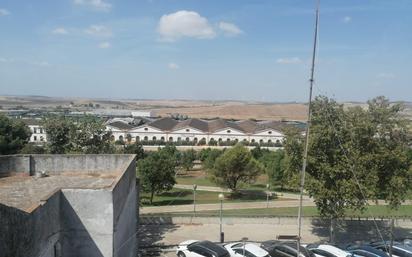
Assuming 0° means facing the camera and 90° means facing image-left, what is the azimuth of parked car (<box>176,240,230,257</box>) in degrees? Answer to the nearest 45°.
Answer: approximately 135°

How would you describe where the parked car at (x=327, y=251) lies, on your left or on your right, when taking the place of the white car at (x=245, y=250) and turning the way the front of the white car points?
on your right

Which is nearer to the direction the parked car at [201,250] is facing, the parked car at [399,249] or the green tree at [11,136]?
the green tree

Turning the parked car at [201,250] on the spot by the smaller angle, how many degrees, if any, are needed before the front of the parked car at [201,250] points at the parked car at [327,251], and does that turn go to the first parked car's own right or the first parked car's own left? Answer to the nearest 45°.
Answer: approximately 135° to the first parked car's own right

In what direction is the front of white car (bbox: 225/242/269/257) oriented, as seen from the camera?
facing away from the viewer and to the left of the viewer

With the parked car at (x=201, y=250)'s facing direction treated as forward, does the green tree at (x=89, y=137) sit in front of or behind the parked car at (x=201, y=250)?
in front

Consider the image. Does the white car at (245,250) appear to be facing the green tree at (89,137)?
yes

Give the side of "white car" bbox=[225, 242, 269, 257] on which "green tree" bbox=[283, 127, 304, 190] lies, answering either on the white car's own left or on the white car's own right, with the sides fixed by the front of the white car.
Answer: on the white car's own right

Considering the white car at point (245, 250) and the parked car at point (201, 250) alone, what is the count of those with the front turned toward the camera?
0

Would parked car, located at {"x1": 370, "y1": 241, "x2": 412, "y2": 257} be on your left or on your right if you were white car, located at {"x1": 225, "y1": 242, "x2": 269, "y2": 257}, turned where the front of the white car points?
on your right

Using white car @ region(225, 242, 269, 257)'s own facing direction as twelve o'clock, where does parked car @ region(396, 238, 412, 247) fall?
The parked car is roughly at 4 o'clock from the white car.

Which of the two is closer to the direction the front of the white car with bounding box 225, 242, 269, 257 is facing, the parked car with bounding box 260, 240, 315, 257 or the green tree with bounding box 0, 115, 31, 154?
the green tree

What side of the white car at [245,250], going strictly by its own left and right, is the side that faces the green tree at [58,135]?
front

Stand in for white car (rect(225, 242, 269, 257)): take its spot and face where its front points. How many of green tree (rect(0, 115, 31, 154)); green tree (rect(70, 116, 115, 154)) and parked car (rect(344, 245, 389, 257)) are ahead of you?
2

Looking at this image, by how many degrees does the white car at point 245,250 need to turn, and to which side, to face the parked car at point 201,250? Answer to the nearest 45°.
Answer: approximately 45° to its left

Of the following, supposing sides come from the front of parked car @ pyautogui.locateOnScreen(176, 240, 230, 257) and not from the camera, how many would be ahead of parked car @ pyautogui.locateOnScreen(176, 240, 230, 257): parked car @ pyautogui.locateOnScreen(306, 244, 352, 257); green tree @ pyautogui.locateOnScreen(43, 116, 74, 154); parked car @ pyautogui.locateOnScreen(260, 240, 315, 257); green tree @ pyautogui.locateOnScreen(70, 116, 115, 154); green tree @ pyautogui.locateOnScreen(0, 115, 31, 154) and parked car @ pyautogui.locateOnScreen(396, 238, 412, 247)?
3
